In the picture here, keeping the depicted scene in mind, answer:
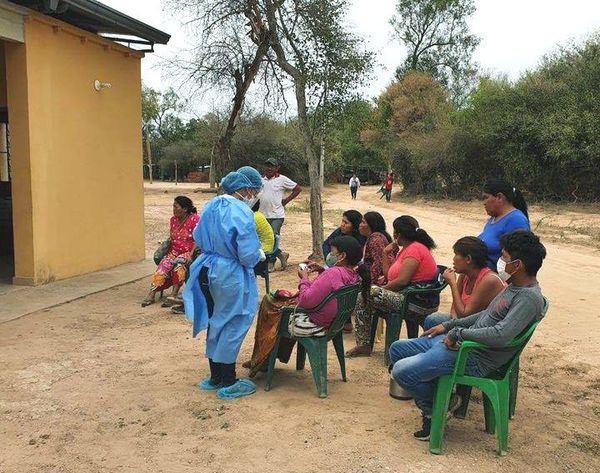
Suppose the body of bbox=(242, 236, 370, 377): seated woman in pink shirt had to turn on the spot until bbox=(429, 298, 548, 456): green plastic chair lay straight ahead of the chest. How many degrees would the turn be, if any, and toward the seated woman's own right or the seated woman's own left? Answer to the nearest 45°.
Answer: approximately 135° to the seated woman's own left

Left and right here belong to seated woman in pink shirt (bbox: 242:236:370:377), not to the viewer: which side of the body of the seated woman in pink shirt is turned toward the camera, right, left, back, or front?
left

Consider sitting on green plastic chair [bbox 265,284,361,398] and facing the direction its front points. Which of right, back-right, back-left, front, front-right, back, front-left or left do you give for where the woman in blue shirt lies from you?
back

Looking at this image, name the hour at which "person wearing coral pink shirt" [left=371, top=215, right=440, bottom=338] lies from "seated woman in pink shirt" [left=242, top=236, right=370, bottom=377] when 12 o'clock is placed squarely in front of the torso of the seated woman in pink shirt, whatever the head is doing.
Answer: The person wearing coral pink shirt is roughly at 5 o'clock from the seated woman in pink shirt.

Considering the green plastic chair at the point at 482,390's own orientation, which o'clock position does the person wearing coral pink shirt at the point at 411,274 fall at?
The person wearing coral pink shirt is roughly at 2 o'clock from the green plastic chair.

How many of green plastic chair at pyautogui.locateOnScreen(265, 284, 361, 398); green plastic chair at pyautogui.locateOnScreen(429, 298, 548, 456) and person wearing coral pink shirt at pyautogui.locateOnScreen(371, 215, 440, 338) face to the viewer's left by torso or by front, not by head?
3

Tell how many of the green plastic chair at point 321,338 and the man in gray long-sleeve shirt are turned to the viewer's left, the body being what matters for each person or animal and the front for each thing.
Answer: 2

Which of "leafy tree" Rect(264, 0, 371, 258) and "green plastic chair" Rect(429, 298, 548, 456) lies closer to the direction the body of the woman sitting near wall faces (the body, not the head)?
the green plastic chair

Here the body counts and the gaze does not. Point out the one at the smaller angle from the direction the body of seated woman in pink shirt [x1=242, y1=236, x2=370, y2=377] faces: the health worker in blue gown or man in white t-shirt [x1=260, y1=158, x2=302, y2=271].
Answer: the health worker in blue gown

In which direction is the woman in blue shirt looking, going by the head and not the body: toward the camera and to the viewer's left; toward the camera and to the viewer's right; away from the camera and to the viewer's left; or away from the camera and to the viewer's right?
toward the camera and to the viewer's left

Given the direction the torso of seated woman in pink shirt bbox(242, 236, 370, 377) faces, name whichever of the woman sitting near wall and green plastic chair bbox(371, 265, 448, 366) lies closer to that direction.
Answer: the woman sitting near wall

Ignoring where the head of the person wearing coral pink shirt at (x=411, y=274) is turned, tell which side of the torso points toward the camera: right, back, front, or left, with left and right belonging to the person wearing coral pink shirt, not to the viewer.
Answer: left

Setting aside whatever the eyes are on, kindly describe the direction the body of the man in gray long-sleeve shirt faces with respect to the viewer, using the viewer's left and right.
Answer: facing to the left of the viewer

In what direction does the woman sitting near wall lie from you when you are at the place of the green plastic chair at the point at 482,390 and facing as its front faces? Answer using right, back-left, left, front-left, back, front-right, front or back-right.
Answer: front-right

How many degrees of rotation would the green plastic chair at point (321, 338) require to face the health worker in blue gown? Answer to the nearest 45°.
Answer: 0° — it already faces them

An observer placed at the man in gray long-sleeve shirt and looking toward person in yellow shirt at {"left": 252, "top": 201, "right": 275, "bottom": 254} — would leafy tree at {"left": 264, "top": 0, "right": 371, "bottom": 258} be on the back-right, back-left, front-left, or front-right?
front-right

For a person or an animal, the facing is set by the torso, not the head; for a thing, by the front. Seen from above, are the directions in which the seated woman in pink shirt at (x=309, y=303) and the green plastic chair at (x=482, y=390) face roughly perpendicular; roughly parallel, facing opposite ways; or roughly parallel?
roughly parallel

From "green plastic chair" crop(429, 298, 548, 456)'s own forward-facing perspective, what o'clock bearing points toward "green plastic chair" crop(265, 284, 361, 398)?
"green plastic chair" crop(265, 284, 361, 398) is roughly at 1 o'clock from "green plastic chair" crop(429, 298, 548, 456).

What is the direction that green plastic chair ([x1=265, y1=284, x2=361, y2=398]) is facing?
to the viewer's left

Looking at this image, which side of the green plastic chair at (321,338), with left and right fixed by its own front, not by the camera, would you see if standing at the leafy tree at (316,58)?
right
